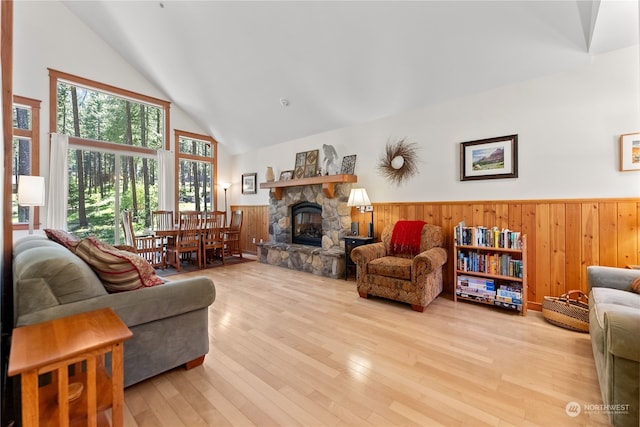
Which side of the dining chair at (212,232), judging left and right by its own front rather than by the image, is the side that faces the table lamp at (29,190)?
left

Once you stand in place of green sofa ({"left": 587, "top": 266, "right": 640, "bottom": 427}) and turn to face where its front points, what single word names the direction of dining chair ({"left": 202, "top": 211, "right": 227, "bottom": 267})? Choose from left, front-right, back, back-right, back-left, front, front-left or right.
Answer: front

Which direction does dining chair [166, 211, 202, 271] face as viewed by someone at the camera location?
facing away from the viewer and to the left of the viewer

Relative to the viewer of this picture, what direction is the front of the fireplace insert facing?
facing the viewer and to the left of the viewer

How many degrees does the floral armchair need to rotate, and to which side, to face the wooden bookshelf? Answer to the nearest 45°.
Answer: approximately 135° to its left

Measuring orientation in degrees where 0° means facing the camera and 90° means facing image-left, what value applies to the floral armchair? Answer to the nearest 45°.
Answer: approximately 45°

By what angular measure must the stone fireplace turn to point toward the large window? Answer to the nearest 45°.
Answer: approximately 45° to its right

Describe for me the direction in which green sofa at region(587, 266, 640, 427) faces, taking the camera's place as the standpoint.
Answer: facing to the left of the viewer

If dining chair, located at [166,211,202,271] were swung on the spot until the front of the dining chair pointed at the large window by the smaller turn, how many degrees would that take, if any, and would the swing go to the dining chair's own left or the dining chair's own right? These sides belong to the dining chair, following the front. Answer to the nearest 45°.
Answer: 0° — it already faces it

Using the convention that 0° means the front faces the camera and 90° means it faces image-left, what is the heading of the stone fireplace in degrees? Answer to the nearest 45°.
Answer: approximately 45°

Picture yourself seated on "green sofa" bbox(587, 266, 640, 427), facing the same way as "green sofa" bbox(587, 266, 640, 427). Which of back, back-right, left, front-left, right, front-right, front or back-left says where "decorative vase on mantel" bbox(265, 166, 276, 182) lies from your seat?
front
